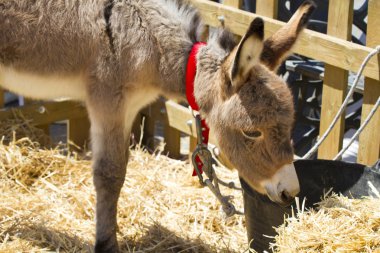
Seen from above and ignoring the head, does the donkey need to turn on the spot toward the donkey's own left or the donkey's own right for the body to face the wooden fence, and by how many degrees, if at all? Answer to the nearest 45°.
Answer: approximately 45° to the donkey's own left

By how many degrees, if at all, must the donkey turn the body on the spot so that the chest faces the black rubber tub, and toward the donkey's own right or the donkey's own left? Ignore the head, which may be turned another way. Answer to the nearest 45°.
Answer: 0° — it already faces it

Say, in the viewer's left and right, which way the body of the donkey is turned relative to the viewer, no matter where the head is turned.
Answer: facing to the right of the viewer
